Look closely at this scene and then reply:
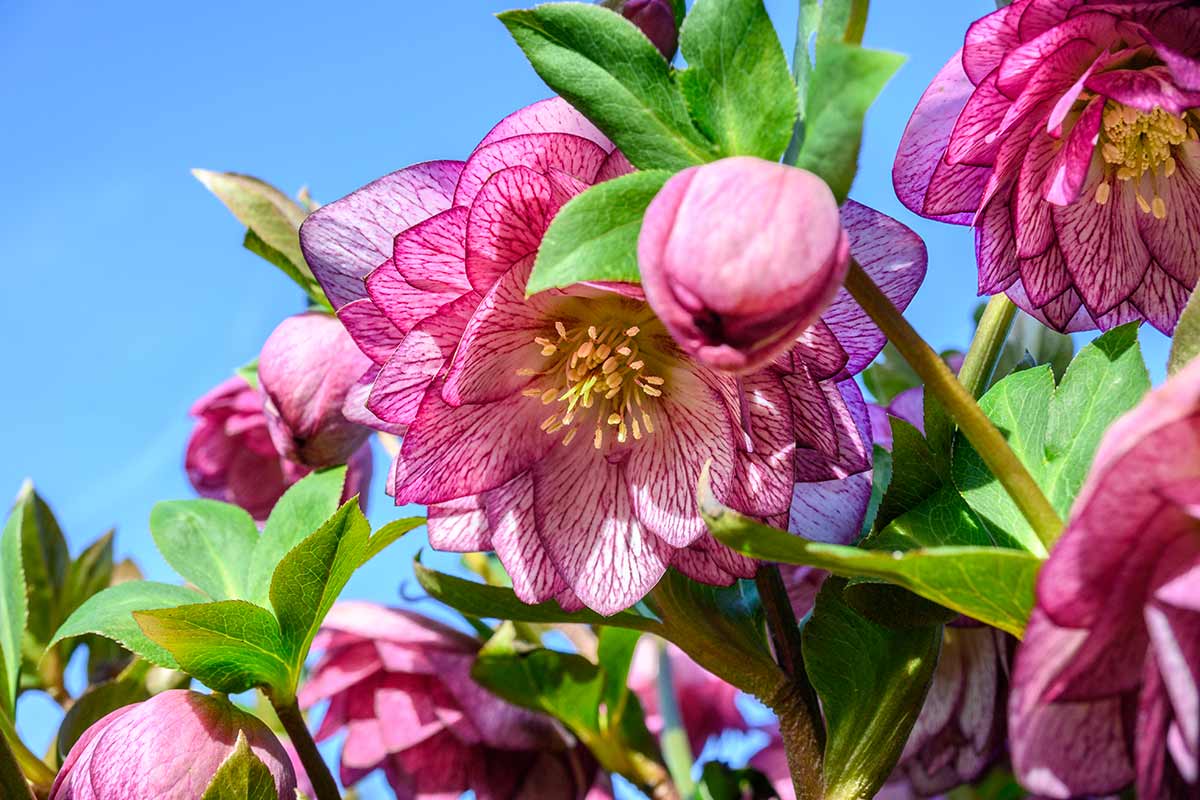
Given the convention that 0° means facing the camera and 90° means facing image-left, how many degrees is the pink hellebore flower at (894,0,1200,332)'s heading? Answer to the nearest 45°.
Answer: approximately 0°

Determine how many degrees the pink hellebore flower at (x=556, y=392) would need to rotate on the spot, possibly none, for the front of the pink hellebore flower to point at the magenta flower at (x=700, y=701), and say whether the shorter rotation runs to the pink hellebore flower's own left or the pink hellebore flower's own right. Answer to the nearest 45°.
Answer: approximately 180°

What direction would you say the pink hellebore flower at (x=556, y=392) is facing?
toward the camera

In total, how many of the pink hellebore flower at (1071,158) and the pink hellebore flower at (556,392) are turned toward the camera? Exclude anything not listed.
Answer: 2
